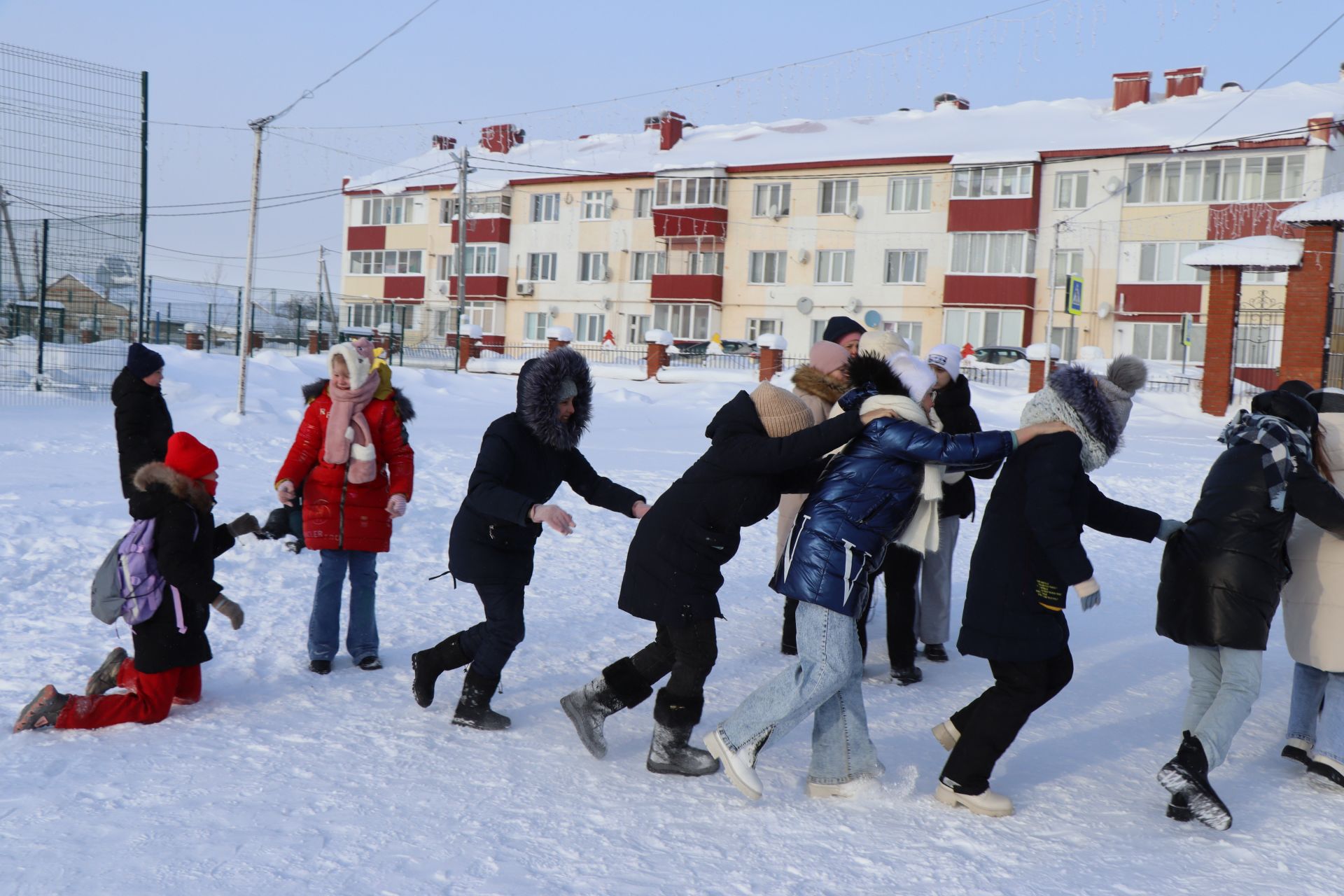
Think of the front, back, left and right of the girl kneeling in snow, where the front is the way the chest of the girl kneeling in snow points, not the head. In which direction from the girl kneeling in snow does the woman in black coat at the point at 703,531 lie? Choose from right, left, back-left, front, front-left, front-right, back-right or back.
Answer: front-right

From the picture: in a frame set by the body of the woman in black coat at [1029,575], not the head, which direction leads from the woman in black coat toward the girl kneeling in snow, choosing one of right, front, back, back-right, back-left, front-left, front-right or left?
back

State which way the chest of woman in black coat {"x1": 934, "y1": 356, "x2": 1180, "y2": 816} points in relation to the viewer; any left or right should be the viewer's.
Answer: facing to the right of the viewer

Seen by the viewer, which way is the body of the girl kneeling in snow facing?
to the viewer's right

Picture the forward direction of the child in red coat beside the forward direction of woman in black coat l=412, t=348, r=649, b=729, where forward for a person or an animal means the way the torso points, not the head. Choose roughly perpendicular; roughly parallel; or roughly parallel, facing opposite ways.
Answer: roughly perpendicular

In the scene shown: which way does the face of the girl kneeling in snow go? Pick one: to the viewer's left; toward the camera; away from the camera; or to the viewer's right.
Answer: to the viewer's right

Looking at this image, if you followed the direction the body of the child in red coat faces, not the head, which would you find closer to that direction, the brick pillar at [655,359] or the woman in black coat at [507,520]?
the woman in black coat

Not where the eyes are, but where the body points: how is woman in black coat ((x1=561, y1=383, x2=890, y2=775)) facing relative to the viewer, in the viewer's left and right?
facing to the right of the viewer

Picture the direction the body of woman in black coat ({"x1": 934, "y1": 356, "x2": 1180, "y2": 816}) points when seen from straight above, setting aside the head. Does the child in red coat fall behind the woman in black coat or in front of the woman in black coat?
behind

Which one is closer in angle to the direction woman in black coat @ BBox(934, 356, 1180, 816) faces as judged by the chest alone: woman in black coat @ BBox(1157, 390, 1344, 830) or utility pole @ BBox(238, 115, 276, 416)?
the woman in black coat

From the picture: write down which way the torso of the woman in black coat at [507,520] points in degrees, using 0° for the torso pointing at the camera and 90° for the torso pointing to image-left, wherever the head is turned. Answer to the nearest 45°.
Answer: approximately 270°

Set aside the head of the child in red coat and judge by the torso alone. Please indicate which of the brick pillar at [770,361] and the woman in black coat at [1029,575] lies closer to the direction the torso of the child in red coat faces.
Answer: the woman in black coat

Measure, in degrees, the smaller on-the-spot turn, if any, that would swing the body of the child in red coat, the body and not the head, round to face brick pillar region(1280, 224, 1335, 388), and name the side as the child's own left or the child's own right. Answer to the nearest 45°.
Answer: approximately 135° to the child's own left
